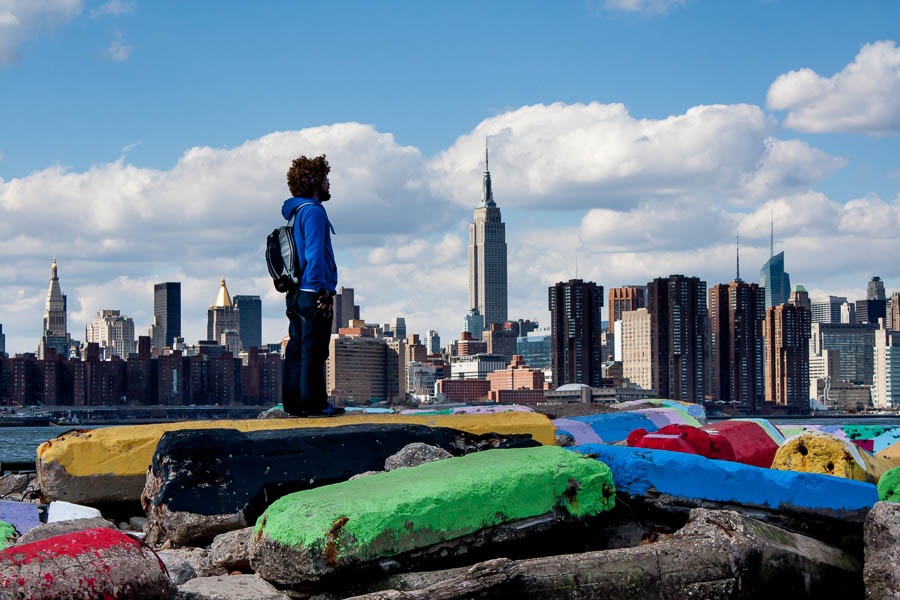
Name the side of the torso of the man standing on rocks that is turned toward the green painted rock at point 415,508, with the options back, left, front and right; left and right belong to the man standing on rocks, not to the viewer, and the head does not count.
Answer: right

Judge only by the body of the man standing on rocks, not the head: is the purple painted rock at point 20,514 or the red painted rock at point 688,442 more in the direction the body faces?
the red painted rock

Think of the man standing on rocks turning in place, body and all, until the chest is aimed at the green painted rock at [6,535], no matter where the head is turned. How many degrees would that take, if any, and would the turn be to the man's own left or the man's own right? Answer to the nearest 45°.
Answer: approximately 135° to the man's own right

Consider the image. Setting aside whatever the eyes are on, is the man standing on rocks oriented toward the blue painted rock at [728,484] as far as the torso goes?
no

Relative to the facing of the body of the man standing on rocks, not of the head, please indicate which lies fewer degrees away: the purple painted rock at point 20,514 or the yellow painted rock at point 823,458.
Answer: the yellow painted rock

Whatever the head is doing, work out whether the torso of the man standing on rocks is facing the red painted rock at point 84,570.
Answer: no

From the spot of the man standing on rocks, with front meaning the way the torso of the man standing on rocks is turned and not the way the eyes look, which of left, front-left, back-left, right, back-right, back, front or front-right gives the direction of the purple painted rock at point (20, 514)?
back-right

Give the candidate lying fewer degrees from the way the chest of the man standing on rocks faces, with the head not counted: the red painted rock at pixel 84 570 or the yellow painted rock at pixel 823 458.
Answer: the yellow painted rock

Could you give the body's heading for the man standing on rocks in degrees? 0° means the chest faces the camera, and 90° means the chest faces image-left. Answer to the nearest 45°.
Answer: approximately 270°

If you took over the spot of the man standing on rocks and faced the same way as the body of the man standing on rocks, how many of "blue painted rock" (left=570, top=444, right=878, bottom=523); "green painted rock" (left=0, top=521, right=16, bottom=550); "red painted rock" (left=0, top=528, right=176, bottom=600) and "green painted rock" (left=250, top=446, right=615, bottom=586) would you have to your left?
0

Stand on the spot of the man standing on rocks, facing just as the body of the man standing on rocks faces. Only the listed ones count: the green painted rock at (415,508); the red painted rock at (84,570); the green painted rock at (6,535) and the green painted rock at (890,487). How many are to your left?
0

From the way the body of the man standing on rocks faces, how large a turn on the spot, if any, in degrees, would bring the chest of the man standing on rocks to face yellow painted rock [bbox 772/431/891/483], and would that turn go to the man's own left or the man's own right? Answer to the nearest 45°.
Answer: approximately 45° to the man's own right

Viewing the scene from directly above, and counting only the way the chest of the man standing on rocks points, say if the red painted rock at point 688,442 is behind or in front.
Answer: in front

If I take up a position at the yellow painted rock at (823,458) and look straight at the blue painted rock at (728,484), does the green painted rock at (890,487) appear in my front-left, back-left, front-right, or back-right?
front-left
